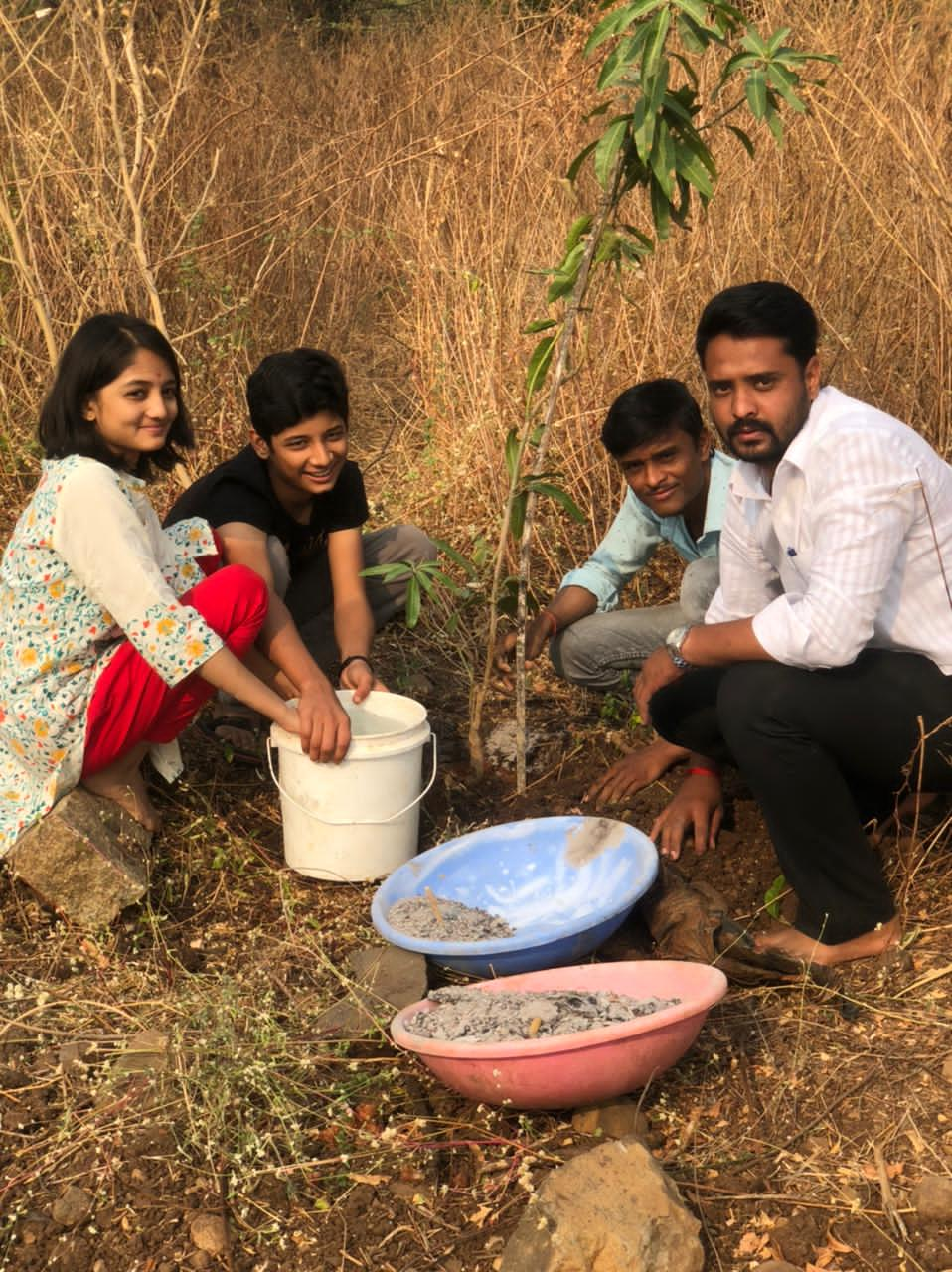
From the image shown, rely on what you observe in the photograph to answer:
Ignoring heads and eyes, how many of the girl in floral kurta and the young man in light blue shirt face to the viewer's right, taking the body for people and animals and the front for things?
1

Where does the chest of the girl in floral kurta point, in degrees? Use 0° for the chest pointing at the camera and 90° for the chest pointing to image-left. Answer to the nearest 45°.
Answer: approximately 270°

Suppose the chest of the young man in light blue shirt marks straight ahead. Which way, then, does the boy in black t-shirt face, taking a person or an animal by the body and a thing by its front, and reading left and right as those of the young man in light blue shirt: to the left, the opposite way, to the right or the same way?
to the left

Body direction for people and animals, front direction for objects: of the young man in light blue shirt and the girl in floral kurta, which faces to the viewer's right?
the girl in floral kurta

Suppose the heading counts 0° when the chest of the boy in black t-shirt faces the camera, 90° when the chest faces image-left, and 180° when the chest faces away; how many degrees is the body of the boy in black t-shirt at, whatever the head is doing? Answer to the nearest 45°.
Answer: approximately 315°
